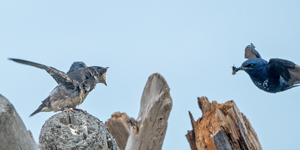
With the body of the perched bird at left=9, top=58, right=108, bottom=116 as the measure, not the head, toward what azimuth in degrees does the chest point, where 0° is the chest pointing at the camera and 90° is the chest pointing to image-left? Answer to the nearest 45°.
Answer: approximately 270°

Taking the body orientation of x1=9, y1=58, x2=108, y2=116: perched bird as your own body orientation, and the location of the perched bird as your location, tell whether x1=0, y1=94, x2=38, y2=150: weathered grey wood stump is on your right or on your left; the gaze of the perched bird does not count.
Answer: on your right

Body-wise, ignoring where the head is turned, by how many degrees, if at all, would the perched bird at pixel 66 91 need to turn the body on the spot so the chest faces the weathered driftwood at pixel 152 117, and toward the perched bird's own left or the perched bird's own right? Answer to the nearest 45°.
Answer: approximately 45° to the perched bird's own right

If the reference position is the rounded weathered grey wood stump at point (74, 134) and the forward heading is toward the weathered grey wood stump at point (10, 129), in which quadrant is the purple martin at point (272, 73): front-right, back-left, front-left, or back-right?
back-left
